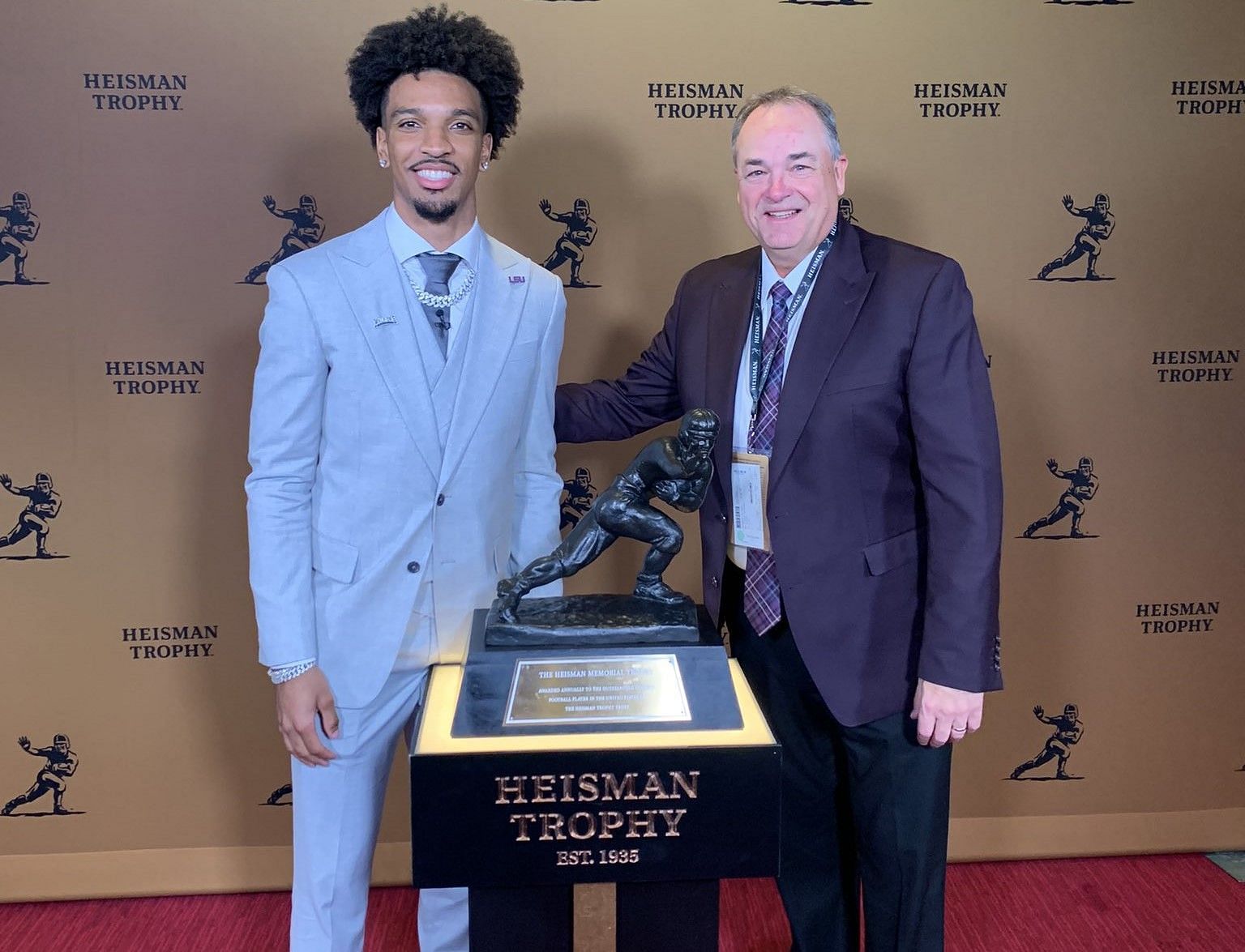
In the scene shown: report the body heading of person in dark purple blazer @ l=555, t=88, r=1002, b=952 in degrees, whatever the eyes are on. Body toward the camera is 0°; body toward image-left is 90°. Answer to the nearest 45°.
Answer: approximately 45°

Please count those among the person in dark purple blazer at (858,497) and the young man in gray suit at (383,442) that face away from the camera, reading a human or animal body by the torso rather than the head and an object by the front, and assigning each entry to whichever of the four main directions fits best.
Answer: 0

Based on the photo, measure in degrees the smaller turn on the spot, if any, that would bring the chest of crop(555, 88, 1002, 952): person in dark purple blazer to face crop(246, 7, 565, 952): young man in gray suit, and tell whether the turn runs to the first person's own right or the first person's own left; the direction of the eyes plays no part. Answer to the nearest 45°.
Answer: approximately 45° to the first person's own right

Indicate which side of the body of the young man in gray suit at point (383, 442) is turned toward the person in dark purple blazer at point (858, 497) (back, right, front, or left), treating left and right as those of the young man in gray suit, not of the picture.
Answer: left

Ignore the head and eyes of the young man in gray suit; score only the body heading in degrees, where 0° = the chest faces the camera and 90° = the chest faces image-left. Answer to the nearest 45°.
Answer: approximately 0°
